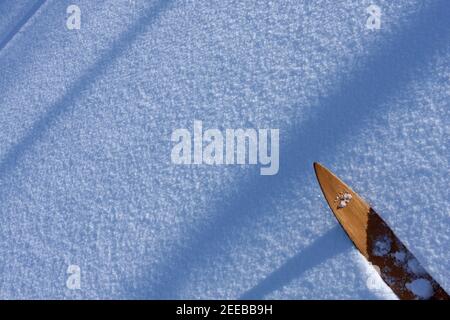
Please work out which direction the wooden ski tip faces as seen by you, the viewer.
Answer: facing away from the viewer and to the left of the viewer
